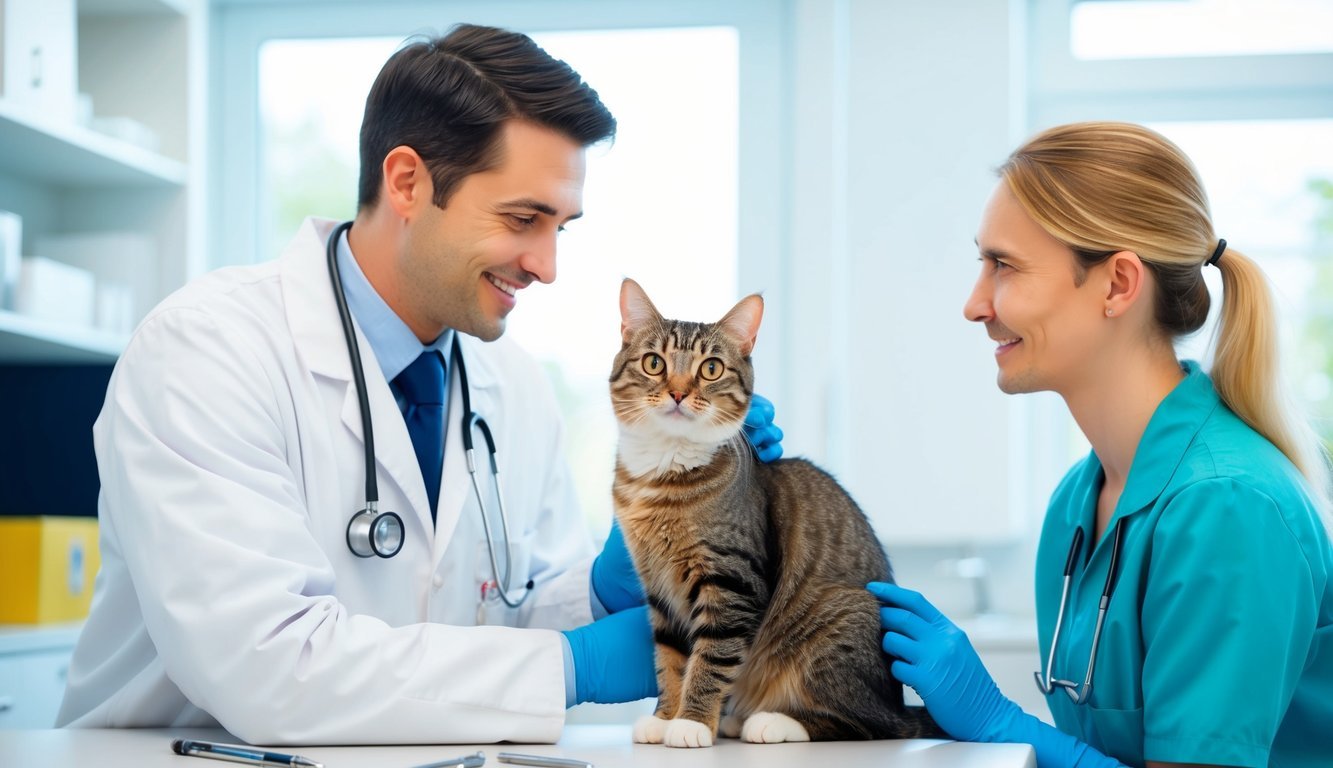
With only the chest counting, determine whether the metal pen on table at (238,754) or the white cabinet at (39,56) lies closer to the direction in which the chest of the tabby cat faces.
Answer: the metal pen on table

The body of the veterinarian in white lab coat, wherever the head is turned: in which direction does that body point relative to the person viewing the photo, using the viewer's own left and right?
facing the viewer and to the right of the viewer

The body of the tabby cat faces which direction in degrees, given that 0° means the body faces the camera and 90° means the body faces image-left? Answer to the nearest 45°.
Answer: approximately 45°

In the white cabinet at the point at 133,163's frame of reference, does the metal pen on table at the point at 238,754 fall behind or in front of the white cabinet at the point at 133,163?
in front

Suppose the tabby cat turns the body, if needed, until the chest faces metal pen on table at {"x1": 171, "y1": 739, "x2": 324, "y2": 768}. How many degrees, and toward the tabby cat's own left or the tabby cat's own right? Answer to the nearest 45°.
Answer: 0° — it already faces it

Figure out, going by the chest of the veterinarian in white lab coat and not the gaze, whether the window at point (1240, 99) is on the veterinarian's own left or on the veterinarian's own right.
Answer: on the veterinarian's own left

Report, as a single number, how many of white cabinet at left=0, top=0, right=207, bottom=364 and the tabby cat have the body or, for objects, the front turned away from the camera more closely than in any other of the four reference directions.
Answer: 0

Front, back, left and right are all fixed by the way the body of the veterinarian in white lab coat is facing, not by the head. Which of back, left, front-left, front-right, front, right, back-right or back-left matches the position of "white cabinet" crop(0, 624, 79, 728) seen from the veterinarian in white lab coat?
back

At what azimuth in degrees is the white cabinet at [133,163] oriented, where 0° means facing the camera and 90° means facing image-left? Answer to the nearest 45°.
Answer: approximately 315°

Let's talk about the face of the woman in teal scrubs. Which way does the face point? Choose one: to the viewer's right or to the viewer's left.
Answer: to the viewer's left

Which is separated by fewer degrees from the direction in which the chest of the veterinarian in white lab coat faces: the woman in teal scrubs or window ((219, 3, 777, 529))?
the woman in teal scrubs

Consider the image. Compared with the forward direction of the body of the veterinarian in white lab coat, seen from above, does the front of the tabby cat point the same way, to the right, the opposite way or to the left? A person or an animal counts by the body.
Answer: to the right
